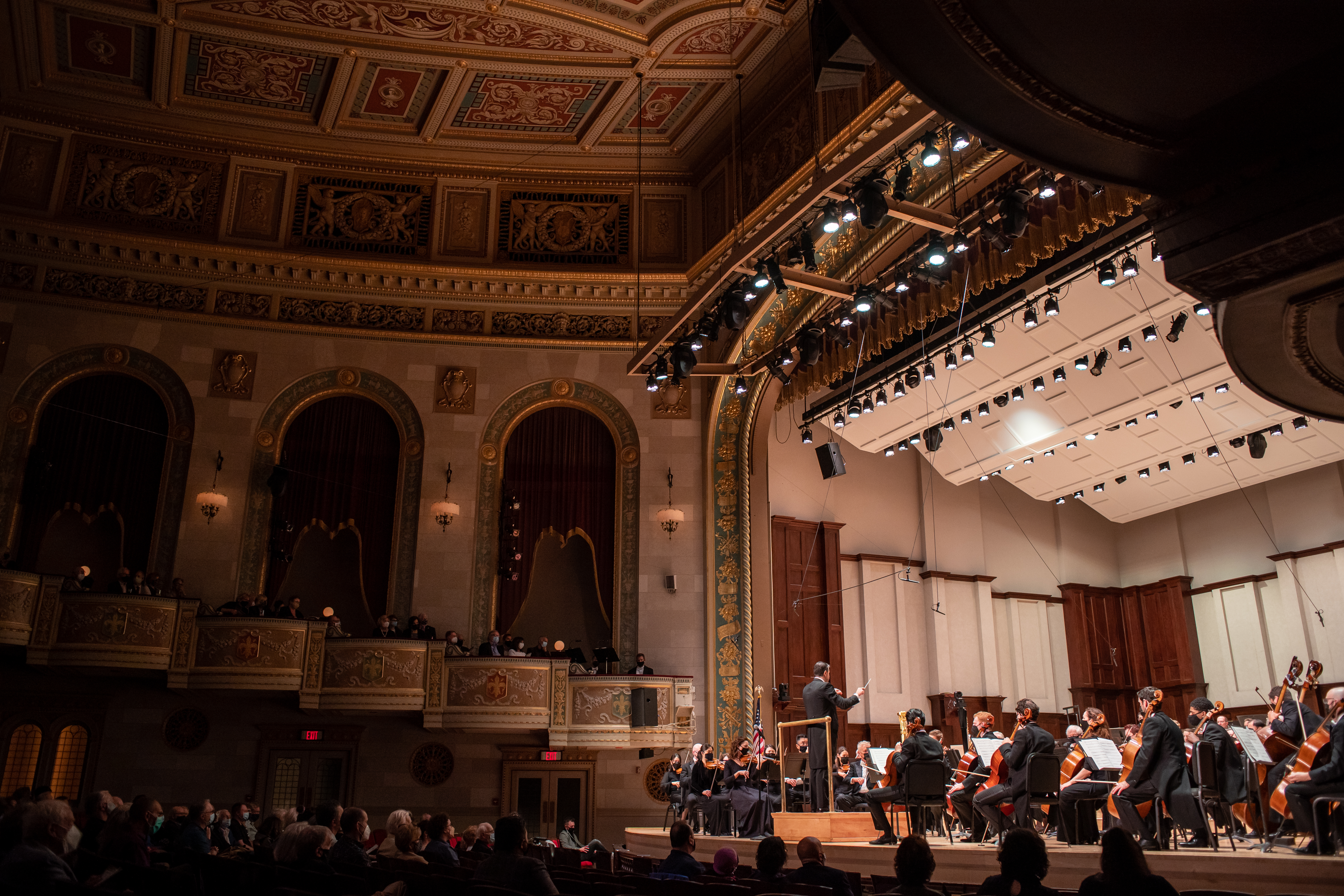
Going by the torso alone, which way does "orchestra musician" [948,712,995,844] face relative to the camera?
to the viewer's left

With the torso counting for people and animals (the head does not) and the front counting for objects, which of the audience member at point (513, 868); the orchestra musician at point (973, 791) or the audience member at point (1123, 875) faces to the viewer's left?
the orchestra musician

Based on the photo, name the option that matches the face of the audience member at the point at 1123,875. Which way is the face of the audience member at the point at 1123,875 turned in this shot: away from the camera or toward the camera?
away from the camera

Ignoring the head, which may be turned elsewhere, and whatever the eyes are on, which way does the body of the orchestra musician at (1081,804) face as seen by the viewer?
to the viewer's left

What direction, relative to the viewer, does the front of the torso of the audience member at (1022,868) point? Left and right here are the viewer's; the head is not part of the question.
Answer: facing away from the viewer

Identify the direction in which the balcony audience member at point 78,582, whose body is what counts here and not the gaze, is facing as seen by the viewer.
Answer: to the viewer's right

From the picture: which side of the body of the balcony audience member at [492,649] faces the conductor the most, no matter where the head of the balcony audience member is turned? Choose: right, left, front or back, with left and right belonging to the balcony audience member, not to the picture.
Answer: front

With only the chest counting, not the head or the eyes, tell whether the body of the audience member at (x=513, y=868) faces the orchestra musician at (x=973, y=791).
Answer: yes

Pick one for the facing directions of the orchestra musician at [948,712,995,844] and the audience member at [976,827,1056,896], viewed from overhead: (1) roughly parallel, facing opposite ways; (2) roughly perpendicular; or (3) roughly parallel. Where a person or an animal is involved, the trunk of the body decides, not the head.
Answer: roughly perpendicular

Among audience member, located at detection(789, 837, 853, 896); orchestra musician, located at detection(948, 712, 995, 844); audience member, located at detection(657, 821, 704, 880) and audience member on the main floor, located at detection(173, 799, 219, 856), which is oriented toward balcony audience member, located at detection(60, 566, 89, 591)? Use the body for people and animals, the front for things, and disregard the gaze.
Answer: the orchestra musician

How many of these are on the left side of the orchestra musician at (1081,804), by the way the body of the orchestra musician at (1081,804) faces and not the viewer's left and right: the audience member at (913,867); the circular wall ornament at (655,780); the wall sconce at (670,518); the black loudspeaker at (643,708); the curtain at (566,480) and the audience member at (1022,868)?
2

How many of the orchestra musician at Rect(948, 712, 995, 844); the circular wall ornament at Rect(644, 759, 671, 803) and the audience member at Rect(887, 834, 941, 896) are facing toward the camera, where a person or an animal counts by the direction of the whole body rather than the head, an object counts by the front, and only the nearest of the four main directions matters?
1

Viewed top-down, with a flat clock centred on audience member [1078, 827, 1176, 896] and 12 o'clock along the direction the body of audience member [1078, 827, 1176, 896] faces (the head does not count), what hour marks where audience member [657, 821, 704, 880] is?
audience member [657, 821, 704, 880] is roughly at 10 o'clock from audience member [1078, 827, 1176, 896].

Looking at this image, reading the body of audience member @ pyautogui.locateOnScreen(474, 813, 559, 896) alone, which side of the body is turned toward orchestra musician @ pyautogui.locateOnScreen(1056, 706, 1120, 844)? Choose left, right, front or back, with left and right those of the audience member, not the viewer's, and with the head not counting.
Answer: front
